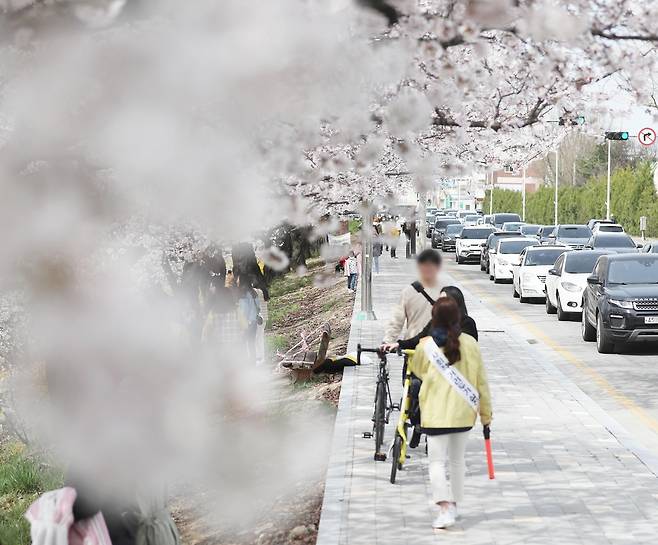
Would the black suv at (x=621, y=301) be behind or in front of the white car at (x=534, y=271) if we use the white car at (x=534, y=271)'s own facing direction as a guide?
in front

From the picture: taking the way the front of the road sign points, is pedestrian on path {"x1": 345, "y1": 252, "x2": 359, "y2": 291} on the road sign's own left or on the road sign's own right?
on the road sign's own right

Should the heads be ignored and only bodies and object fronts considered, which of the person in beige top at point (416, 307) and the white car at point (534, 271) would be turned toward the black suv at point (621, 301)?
the white car

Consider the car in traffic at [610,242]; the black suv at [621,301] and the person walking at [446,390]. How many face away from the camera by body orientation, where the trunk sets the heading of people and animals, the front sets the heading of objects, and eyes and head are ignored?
1

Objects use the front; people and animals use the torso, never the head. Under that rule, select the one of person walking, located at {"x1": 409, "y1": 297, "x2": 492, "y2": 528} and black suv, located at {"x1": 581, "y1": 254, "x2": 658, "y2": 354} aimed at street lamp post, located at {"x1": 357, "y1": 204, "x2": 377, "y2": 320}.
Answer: the person walking

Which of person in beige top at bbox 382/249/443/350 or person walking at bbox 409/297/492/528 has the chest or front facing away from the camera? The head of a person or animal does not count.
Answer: the person walking

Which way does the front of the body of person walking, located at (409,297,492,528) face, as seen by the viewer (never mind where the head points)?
away from the camera

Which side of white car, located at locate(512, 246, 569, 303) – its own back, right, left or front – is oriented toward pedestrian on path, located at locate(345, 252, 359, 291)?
right

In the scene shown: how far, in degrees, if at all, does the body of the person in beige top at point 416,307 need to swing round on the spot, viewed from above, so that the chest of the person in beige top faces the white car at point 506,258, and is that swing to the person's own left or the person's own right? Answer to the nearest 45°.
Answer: approximately 180°

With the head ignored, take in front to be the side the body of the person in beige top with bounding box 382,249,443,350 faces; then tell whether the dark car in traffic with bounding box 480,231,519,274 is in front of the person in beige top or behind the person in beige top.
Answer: behind

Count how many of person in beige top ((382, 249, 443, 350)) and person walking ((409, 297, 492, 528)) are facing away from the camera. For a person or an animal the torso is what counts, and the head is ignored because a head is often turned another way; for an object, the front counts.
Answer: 1

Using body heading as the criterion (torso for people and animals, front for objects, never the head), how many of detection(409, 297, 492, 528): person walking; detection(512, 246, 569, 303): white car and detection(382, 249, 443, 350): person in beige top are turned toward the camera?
2

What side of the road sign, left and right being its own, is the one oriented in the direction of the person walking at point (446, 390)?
front

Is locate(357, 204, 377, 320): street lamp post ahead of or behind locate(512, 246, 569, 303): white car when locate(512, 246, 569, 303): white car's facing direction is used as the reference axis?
ahead

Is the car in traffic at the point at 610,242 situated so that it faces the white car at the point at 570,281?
yes

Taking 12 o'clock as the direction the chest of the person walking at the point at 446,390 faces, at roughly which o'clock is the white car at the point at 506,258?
The white car is roughly at 12 o'clock from the person walking.

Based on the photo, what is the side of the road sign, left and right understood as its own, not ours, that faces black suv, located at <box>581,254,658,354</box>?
front
